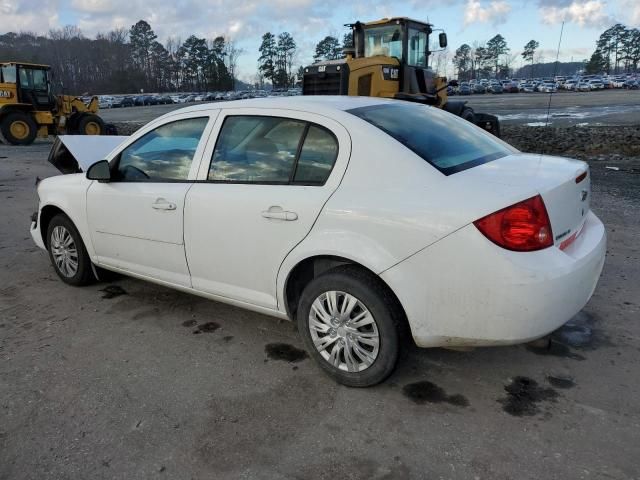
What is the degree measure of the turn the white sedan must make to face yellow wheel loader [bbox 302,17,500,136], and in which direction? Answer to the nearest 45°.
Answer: approximately 45° to its right

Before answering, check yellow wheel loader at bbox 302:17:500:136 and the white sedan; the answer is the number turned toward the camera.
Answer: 0

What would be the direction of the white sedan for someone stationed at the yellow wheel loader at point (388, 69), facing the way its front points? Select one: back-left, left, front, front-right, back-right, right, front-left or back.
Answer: back-right

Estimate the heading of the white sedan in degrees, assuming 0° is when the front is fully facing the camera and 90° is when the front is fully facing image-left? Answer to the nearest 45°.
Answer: approximately 135°

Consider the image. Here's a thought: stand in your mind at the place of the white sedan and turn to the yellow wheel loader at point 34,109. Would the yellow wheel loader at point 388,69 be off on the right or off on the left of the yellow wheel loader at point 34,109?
right

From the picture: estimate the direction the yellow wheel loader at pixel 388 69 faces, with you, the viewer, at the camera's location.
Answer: facing away from the viewer and to the right of the viewer

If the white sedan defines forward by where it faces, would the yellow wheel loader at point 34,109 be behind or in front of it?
in front
